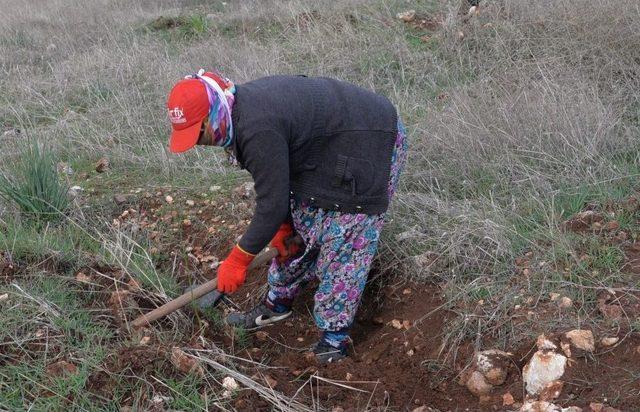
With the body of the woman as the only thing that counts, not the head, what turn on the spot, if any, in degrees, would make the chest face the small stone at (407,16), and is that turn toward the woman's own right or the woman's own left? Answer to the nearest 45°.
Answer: approximately 90° to the woman's own right

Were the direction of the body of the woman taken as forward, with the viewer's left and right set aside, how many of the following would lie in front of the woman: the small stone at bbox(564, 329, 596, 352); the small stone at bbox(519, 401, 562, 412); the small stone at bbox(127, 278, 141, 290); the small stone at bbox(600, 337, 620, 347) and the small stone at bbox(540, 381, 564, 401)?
1

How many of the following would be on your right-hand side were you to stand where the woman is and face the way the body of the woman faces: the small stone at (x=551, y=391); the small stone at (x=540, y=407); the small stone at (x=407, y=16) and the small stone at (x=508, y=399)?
1

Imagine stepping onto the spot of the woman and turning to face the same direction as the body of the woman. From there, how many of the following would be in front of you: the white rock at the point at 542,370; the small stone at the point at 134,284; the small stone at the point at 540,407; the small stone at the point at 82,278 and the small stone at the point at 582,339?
2

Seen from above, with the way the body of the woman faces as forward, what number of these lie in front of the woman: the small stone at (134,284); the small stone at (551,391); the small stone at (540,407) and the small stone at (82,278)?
2

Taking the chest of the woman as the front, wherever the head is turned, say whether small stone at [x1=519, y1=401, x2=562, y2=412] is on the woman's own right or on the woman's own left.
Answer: on the woman's own left

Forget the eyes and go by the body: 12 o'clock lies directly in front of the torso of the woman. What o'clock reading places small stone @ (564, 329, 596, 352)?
The small stone is roughly at 7 o'clock from the woman.

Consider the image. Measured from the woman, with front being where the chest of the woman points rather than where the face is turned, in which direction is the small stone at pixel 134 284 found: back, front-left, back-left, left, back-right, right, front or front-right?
front

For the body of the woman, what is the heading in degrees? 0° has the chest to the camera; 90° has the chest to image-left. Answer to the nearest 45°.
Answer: approximately 90°

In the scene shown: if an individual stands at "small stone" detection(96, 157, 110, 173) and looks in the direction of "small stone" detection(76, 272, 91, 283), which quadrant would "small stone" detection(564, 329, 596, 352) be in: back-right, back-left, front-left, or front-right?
front-left

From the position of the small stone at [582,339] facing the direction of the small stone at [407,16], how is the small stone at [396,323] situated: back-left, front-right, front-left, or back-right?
front-left

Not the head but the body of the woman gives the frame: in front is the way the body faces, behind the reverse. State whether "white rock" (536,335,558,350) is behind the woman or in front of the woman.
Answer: behind

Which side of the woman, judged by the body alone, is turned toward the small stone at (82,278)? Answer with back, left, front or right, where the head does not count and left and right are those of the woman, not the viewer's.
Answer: front

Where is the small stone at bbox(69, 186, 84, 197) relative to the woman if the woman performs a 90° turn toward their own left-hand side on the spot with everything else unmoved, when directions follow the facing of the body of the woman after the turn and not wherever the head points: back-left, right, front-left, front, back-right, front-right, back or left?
back-right

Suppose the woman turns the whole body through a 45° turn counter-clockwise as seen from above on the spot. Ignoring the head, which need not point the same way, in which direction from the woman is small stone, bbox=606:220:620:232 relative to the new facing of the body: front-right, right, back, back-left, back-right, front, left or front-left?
back-left

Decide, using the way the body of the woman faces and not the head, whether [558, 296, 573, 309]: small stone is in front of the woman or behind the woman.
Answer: behind

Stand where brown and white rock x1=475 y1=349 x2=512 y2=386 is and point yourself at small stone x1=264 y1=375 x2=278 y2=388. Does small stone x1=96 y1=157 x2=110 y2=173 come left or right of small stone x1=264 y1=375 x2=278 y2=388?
right
